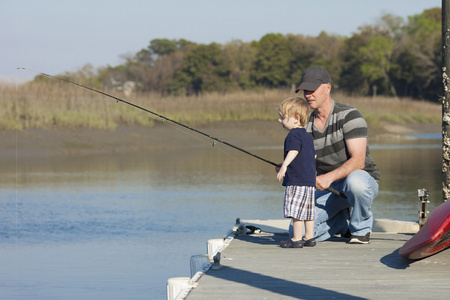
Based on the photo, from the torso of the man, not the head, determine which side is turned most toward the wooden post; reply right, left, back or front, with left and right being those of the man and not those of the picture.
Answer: back

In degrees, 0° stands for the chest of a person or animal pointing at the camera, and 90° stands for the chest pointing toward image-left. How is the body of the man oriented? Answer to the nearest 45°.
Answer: approximately 45°
